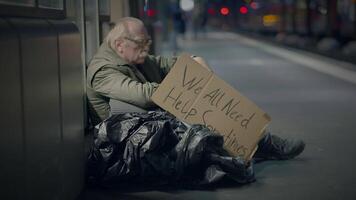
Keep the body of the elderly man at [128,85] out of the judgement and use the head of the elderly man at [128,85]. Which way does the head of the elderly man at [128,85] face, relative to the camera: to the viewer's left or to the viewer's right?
to the viewer's right

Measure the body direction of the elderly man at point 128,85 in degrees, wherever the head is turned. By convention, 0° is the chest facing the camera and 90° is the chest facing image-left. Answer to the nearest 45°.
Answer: approximately 270°
